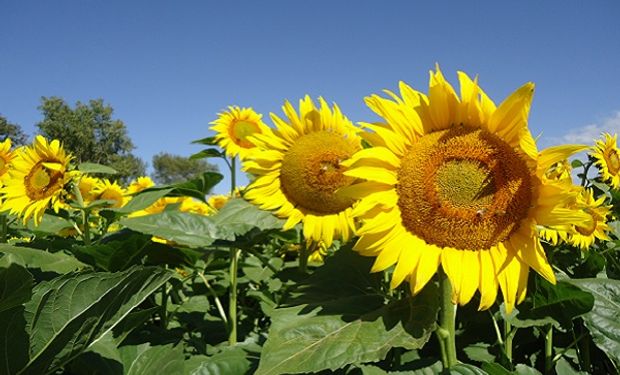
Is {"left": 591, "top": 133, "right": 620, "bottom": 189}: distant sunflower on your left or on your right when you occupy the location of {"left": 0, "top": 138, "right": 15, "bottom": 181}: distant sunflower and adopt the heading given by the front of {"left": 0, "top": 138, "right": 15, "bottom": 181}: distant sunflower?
on your left

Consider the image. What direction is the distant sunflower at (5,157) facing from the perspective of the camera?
toward the camera

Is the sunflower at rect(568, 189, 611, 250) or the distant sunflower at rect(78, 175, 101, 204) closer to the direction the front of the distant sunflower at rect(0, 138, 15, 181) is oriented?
the sunflower

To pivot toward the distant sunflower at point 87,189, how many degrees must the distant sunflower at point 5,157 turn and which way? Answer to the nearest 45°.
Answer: approximately 135° to its left

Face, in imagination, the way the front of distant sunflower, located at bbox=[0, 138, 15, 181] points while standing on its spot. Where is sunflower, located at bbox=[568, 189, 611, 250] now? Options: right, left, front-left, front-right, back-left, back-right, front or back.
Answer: front-left

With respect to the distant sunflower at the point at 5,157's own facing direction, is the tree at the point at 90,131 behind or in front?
behind
